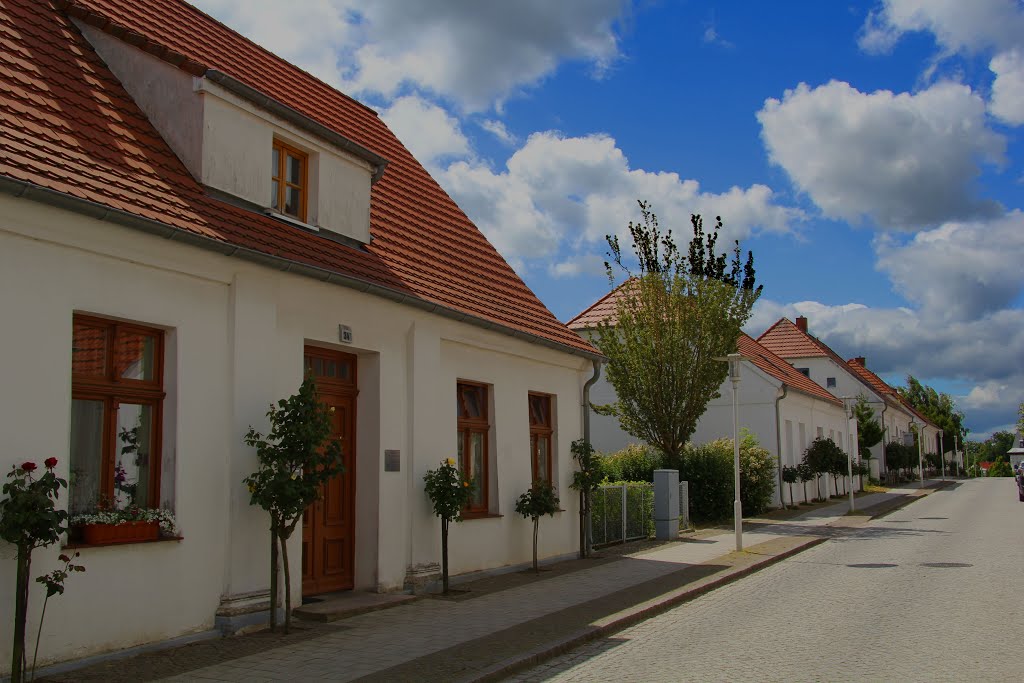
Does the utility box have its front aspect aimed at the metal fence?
no

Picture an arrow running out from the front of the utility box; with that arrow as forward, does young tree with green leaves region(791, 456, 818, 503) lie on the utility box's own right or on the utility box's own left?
on the utility box's own left

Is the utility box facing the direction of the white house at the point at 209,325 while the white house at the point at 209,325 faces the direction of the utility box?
no

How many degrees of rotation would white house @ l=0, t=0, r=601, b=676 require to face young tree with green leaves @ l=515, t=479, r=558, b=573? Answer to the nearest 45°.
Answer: approximately 90° to its left

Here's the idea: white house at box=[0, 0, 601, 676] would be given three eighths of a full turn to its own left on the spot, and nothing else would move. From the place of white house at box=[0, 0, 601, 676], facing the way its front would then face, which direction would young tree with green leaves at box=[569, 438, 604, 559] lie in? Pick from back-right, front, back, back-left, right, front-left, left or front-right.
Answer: front-right

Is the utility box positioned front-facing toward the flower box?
no

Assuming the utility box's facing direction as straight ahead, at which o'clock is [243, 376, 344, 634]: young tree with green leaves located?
The young tree with green leaves is roughly at 2 o'clock from the utility box.

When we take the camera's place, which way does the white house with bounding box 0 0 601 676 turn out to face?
facing the viewer and to the right of the viewer

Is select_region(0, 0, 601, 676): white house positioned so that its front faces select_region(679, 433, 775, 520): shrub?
no

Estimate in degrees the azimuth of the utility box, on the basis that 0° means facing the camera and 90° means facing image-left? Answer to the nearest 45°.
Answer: approximately 315°

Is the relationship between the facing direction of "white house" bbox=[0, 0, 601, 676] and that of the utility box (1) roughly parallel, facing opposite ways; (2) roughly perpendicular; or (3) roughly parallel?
roughly parallel

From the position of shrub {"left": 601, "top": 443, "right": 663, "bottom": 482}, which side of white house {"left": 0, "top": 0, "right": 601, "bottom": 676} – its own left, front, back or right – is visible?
left

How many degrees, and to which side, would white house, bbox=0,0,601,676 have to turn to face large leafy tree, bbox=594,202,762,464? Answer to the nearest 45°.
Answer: approximately 90° to its left

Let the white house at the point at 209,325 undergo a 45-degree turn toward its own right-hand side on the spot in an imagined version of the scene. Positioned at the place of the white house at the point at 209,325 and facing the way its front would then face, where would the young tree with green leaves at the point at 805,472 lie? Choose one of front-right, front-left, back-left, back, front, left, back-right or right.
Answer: back-left

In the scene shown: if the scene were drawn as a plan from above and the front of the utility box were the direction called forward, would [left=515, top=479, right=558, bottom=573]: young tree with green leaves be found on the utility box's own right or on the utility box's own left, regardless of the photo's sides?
on the utility box's own right

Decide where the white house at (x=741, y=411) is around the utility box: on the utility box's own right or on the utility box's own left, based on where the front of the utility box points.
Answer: on the utility box's own left

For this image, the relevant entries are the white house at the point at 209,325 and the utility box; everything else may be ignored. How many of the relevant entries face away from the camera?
0

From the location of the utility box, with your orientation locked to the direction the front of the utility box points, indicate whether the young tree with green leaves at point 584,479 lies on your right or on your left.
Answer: on your right

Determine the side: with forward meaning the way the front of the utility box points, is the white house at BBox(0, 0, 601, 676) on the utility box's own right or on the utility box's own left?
on the utility box's own right

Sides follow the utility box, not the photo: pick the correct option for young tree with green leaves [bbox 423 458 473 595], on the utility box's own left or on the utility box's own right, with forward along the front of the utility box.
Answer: on the utility box's own right
